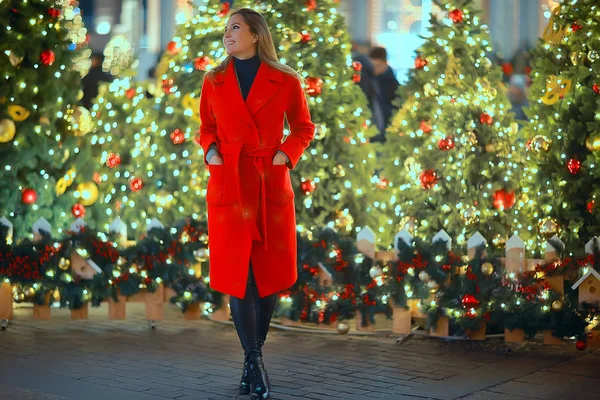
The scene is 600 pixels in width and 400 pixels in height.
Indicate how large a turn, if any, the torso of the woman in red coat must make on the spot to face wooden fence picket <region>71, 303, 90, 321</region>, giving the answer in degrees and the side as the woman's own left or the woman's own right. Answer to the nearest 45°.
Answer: approximately 135° to the woman's own right

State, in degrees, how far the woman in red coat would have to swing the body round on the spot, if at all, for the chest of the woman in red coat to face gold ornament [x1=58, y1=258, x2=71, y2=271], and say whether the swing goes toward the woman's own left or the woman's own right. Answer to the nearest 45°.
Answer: approximately 135° to the woman's own right

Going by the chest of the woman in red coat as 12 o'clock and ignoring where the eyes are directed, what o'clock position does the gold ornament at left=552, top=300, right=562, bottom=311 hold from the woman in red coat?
The gold ornament is roughly at 8 o'clock from the woman in red coat.

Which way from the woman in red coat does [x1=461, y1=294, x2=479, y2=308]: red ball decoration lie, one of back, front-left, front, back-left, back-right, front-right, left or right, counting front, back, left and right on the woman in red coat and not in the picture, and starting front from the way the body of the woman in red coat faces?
back-left

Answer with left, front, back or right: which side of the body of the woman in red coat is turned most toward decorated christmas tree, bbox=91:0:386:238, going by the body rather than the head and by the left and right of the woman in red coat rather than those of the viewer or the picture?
back

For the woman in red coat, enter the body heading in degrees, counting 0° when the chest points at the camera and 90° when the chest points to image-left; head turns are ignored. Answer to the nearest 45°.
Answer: approximately 0°

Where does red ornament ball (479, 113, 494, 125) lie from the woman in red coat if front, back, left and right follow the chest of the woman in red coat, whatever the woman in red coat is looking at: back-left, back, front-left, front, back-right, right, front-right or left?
back-left

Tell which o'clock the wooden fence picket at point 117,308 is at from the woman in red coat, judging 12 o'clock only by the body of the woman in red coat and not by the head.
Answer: The wooden fence picket is roughly at 5 o'clock from the woman in red coat.

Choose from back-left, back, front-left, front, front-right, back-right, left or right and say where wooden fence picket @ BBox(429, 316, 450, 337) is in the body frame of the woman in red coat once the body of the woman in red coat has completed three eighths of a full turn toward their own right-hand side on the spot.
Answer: right

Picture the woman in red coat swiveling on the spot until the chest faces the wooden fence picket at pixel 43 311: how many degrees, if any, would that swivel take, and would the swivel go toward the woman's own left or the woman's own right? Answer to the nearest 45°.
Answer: approximately 135° to the woman's own right
